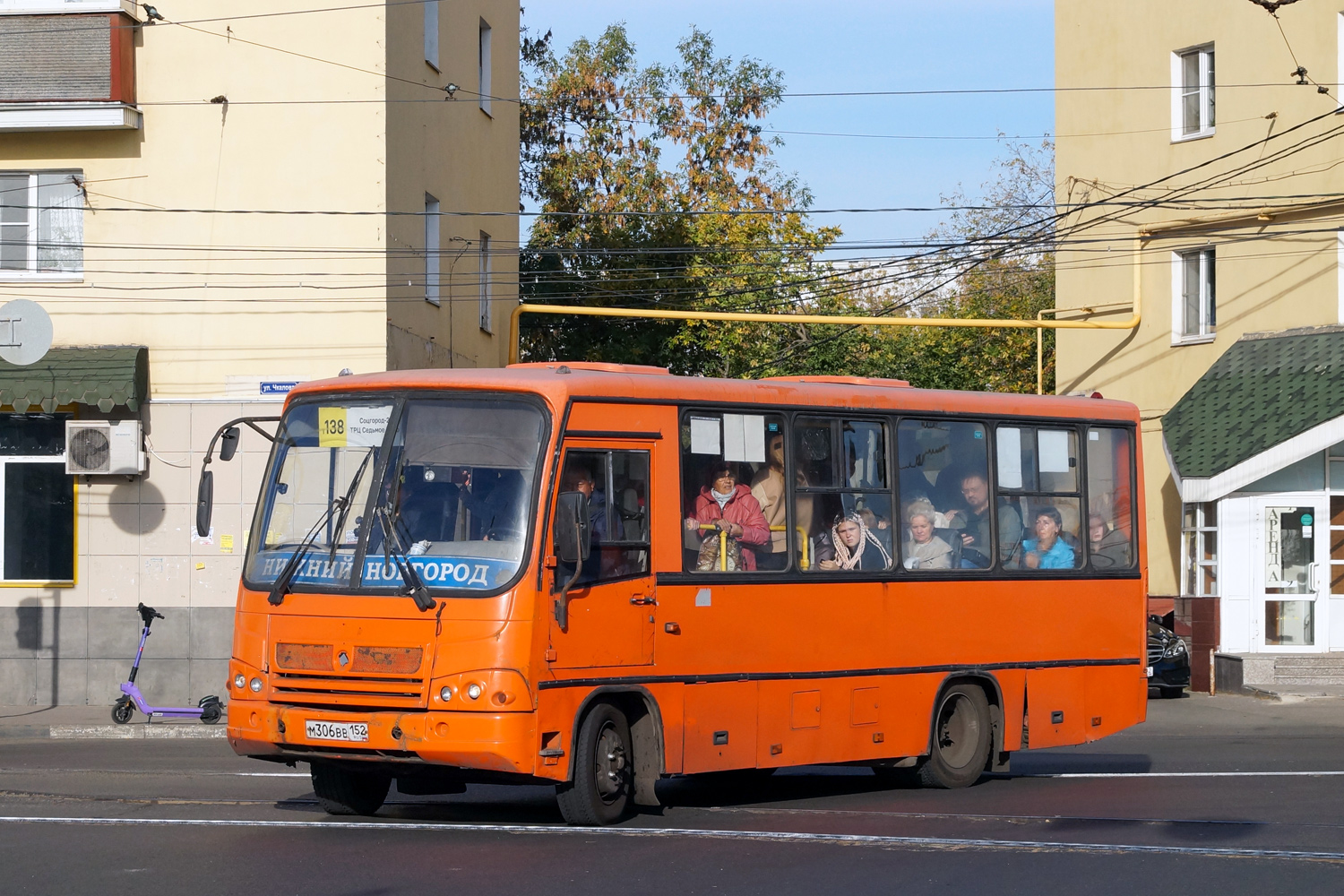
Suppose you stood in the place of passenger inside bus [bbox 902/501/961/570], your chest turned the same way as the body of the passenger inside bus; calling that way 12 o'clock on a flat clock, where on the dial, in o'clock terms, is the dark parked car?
The dark parked car is roughly at 5 o'clock from the passenger inside bus.

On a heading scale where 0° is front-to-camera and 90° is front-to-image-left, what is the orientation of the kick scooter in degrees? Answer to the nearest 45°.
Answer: approximately 90°

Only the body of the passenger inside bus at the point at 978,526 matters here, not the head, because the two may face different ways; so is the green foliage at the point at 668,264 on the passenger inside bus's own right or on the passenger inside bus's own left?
on the passenger inside bus's own right

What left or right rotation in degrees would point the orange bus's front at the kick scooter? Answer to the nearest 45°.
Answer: approximately 90° to its right

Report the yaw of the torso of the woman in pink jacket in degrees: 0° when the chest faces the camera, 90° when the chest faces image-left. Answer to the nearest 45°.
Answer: approximately 0°

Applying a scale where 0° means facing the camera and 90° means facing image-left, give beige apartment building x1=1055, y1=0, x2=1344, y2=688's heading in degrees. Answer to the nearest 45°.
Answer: approximately 0°
